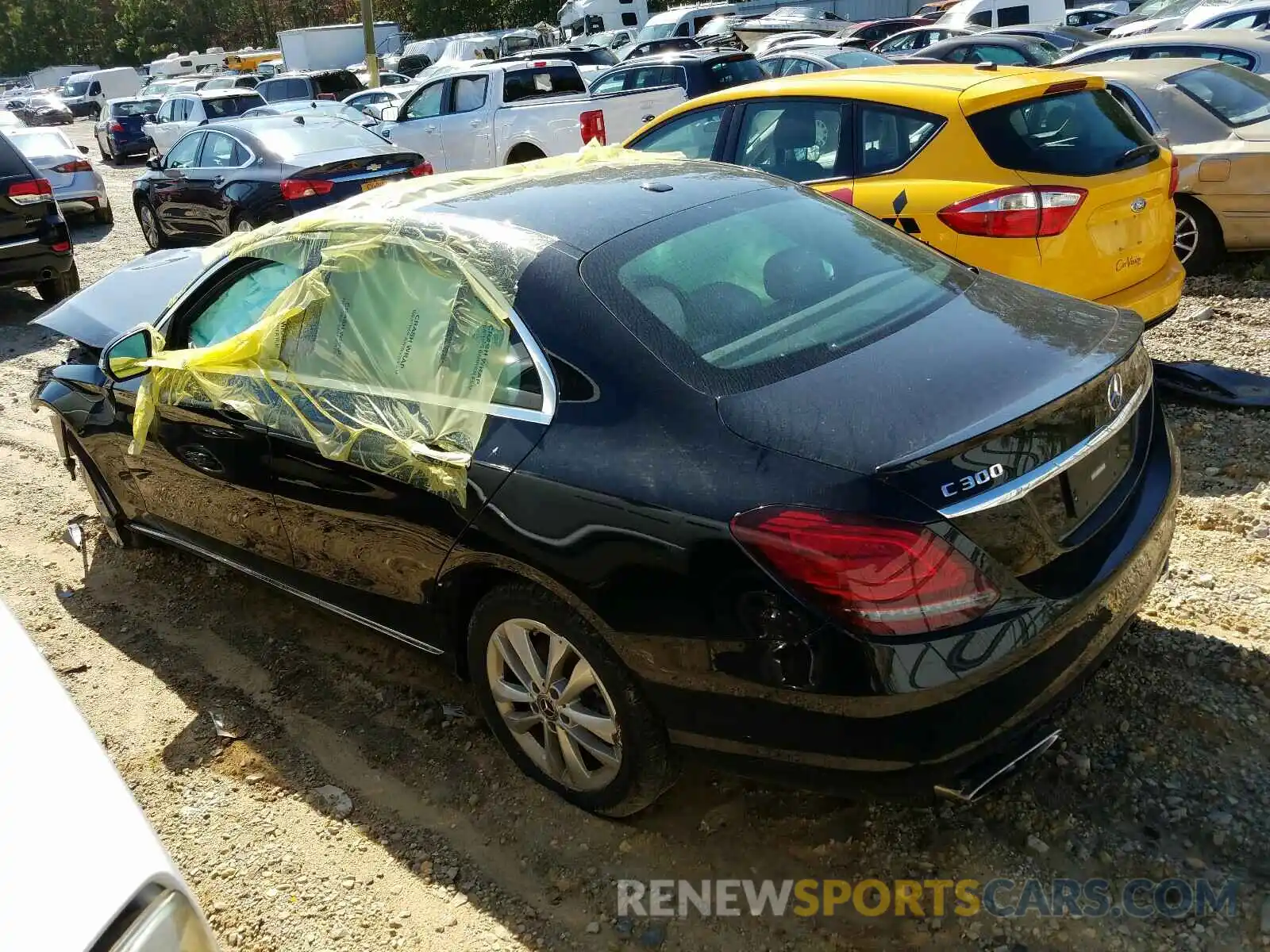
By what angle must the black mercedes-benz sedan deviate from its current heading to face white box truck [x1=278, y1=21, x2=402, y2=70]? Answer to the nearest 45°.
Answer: approximately 45° to its right

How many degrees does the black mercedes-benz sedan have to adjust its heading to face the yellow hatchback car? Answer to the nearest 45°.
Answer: approximately 90° to its right

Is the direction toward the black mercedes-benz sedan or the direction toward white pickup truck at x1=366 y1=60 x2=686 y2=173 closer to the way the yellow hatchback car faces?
the white pickup truck

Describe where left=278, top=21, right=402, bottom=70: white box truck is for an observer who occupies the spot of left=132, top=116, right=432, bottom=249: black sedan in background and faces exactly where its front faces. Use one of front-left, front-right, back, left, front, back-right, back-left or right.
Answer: front-right

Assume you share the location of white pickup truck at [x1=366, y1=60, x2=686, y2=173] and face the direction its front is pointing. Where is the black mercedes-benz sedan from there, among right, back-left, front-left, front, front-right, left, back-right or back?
back-left

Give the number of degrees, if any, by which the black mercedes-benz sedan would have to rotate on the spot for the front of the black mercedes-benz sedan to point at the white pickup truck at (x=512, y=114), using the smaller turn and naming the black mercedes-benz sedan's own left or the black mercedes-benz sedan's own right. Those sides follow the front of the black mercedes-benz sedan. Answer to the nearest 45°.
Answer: approximately 45° to the black mercedes-benz sedan's own right

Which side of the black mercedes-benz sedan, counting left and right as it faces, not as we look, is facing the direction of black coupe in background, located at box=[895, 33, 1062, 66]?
right

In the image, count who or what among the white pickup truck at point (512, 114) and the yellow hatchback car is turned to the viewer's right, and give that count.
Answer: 0

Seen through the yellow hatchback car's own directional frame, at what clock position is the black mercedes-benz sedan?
The black mercedes-benz sedan is roughly at 8 o'clock from the yellow hatchback car.

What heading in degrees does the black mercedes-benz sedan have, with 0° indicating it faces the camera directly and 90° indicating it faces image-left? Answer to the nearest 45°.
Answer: approximately 135°

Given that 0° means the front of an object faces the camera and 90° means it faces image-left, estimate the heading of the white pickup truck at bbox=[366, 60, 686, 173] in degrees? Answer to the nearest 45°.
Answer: approximately 135°
